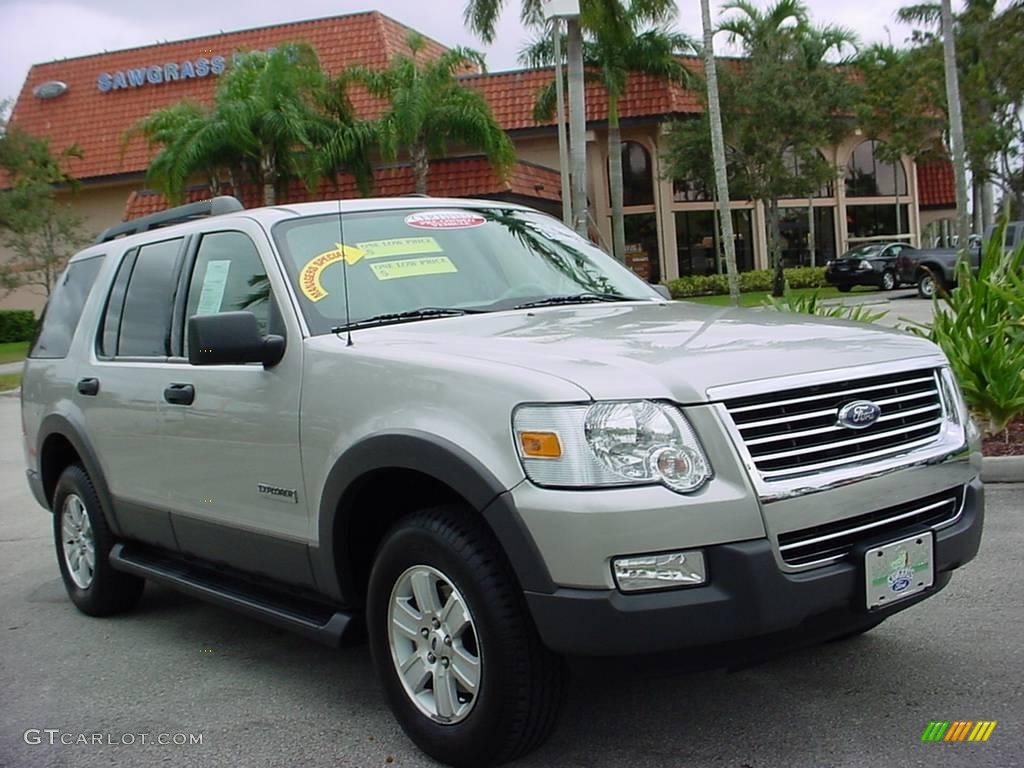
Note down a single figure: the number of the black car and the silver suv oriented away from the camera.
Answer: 0

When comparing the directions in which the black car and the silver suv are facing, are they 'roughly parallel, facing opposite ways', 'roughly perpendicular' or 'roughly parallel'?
roughly perpendicular

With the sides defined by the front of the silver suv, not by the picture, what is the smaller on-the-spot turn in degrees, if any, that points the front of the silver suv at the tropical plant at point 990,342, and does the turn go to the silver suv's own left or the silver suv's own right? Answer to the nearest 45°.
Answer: approximately 90° to the silver suv's own left

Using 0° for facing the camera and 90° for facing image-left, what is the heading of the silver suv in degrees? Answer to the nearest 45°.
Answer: approximately 315°

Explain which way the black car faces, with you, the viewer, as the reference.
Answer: facing the viewer and to the left of the viewer

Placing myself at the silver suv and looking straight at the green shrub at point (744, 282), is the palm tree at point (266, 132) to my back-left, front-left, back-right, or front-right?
front-left

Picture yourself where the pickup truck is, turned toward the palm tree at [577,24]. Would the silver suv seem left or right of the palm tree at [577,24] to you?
left

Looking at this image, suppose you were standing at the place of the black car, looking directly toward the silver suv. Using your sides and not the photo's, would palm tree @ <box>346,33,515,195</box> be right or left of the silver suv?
right

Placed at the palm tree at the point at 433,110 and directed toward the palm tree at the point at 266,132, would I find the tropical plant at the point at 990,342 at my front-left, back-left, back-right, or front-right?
back-left

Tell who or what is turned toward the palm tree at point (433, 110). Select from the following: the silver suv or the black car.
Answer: the black car

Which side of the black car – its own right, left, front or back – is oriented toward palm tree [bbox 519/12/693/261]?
front

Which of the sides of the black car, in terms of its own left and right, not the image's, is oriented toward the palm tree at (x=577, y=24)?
front
